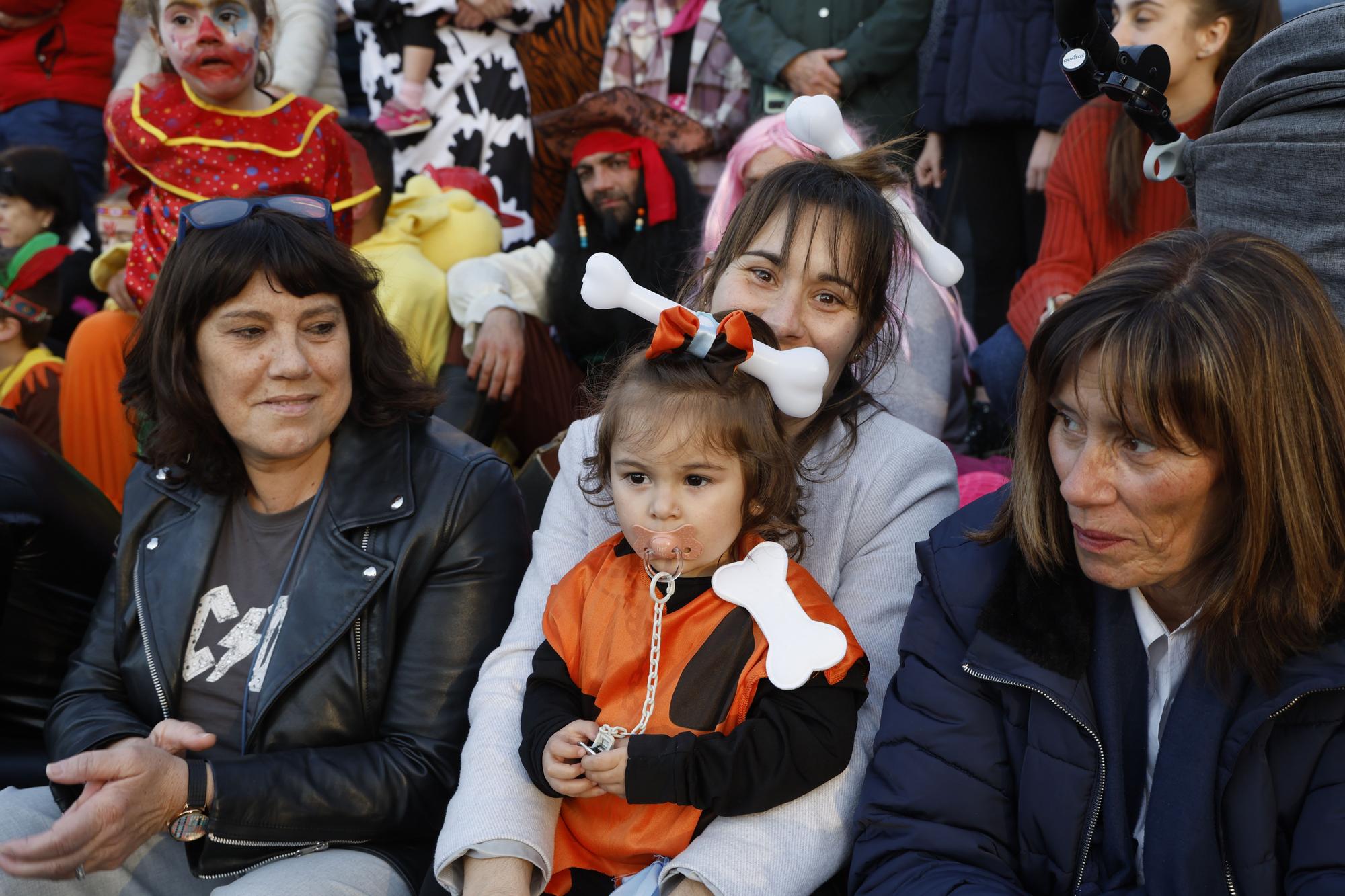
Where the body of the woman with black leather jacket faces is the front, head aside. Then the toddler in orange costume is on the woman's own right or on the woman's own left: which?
on the woman's own left

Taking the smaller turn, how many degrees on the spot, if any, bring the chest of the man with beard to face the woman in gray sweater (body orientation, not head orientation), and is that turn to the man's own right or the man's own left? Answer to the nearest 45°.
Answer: approximately 45° to the man's own left

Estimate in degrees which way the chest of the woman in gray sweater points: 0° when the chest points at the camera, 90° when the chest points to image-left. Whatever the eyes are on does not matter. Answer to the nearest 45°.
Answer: approximately 0°

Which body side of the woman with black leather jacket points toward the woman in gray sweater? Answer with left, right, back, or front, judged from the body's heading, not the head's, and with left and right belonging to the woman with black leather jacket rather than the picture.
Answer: left

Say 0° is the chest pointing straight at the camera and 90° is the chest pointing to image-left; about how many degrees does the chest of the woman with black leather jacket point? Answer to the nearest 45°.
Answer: approximately 45°

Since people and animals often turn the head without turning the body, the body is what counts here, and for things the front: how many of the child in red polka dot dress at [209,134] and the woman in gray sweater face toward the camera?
2

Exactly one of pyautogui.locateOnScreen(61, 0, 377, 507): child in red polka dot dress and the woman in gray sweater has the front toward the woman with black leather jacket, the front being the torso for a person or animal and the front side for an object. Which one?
the child in red polka dot dress

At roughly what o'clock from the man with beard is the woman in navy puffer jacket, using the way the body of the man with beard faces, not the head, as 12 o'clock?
The woman in navy puffer jacket is roughly at 10 o'clock from the man with beard.
